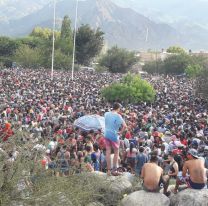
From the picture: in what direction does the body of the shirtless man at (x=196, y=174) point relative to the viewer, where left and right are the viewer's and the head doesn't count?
facing away from the viewer and to the left of the viewer

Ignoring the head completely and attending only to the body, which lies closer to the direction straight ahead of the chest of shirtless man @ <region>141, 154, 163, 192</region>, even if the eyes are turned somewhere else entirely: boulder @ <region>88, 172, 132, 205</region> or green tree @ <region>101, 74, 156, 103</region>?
the green tree

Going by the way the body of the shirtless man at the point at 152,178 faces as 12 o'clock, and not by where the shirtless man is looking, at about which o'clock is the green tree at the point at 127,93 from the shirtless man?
The green tree is roughly at 12 o'clock from the shirtless man.

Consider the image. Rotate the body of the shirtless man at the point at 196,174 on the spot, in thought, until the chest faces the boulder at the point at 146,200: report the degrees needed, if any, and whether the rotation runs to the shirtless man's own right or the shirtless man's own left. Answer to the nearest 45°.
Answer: approximately 90° to the shirtless man's own left

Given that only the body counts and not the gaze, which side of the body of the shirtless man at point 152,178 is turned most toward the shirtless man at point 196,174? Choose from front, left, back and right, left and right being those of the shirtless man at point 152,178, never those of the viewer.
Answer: right

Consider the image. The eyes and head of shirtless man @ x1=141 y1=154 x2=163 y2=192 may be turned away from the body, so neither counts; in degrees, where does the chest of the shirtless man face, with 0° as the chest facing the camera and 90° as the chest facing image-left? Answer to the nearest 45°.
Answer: approximately 180°

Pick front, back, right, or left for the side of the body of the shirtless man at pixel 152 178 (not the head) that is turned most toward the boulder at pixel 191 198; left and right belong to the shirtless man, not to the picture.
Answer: right

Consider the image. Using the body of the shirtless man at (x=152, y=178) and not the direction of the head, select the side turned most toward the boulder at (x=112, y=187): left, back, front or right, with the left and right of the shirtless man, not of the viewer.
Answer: left
